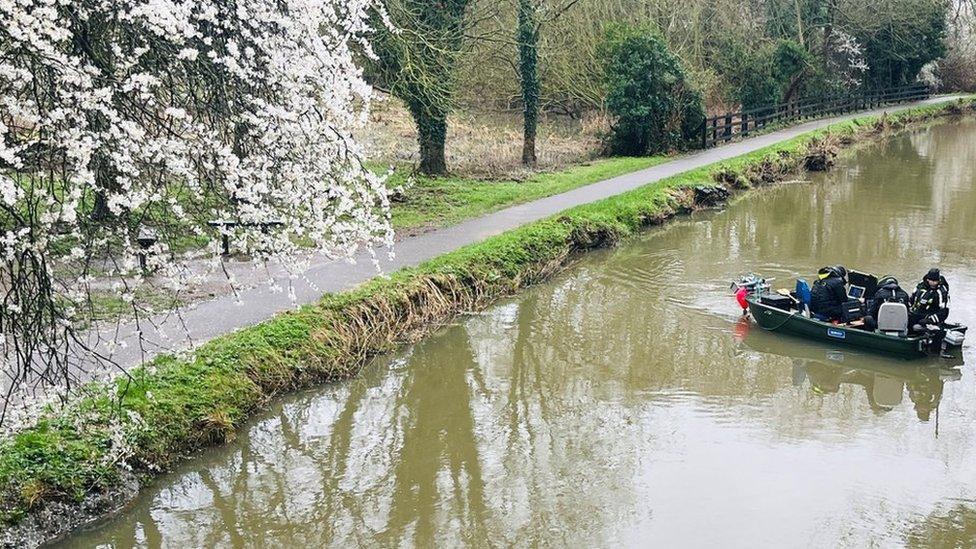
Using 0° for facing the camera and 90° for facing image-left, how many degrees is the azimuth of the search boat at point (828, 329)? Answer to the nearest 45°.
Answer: approximately 135°

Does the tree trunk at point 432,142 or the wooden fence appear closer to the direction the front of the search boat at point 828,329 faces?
the tree trunk

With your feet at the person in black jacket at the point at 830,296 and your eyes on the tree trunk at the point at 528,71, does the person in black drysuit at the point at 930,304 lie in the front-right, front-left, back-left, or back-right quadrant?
back-right

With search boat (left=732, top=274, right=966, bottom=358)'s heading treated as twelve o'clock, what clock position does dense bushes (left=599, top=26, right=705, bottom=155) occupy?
The dense bushes is roughly at 1 o'clock from the search boat.

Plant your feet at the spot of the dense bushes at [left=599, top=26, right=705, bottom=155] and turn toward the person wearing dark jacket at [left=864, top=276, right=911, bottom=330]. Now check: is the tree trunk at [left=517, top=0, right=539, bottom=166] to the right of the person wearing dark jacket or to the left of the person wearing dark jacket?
right

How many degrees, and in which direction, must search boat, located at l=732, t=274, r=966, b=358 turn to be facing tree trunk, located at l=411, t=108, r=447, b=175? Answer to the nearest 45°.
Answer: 0° — it already faces it

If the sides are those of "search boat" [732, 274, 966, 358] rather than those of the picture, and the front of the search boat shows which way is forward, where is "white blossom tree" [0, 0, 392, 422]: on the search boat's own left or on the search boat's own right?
on the search boat's own left

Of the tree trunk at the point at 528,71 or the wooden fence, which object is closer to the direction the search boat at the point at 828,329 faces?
the tree trunk
